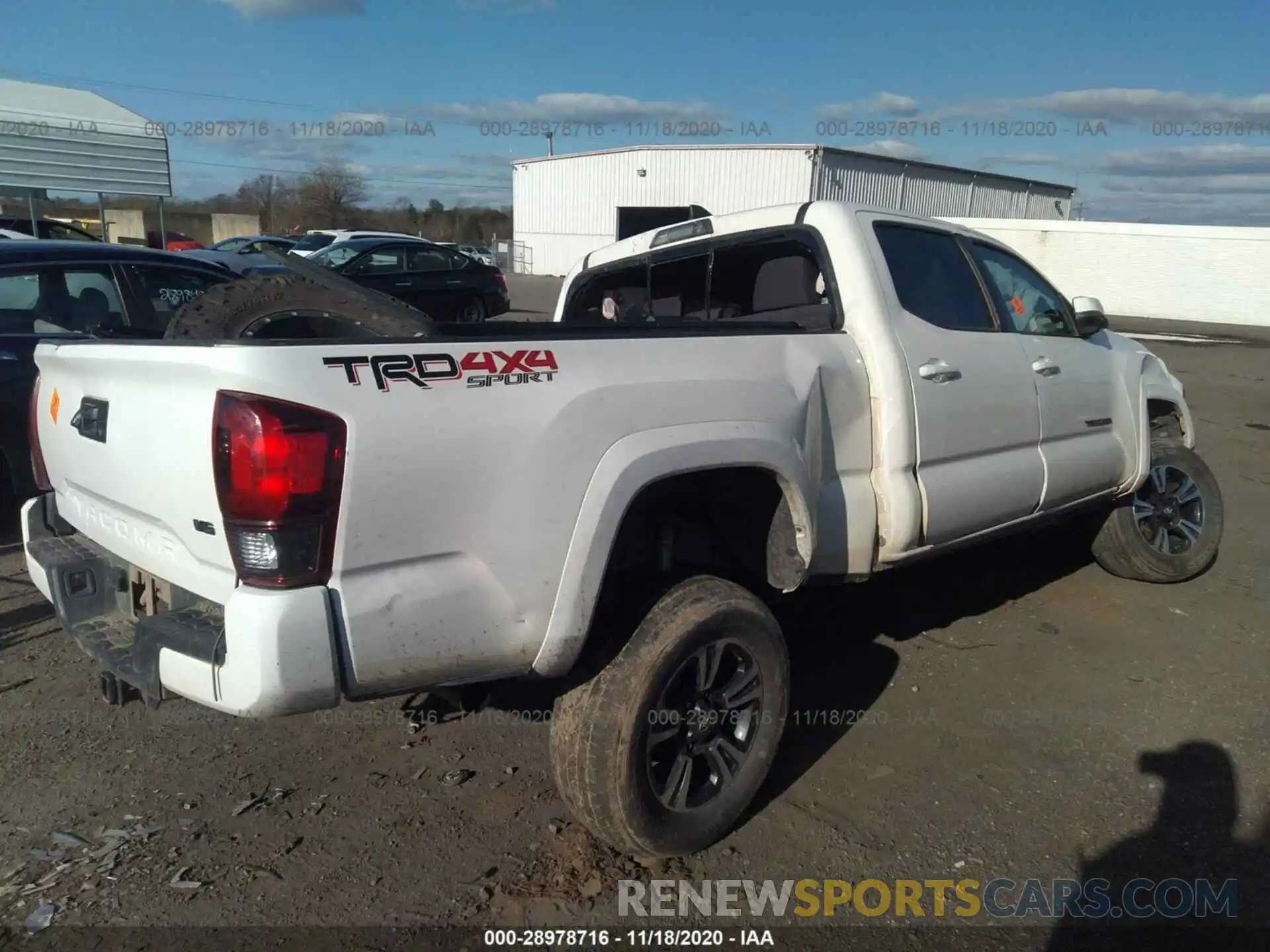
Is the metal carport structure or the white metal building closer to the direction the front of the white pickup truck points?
the white metal building

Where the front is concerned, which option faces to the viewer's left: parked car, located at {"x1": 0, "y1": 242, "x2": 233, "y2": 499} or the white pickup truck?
the parked car

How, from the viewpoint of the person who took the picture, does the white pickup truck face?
facing away from the viewer and to the right of the viewer

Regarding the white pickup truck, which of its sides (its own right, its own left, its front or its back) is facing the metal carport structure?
left

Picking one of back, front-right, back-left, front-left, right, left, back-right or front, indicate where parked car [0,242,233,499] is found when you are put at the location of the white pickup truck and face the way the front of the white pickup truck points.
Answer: left

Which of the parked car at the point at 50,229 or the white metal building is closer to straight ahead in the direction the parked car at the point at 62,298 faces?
the parked car

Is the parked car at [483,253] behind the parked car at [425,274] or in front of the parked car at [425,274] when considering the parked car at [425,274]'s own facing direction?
behind

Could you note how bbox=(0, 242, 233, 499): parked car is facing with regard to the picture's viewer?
facing to the left of the viewer

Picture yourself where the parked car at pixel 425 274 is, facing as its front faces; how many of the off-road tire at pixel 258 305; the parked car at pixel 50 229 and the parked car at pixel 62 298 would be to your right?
1
